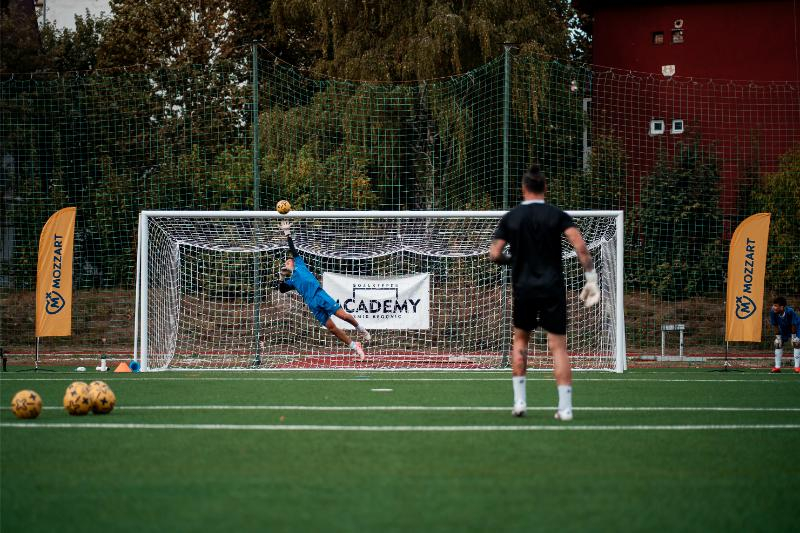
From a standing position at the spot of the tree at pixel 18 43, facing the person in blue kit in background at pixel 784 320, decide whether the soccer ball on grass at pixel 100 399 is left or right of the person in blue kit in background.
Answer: right

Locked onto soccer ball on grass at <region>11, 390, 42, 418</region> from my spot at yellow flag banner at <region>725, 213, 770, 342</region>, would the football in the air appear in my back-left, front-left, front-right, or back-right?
front-right

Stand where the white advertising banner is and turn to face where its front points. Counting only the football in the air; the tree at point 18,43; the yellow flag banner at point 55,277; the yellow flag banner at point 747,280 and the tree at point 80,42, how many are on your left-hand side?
1

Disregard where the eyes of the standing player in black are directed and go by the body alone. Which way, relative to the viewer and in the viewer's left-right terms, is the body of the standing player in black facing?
facing away from the viewer

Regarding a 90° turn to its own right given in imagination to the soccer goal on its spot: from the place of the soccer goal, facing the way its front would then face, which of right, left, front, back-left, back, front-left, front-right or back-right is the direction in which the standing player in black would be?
left

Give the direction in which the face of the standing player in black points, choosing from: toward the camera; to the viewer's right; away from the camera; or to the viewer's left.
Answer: away from the camera

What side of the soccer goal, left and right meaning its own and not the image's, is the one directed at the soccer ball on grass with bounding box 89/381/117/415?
front

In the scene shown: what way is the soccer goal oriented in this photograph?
toward the camera

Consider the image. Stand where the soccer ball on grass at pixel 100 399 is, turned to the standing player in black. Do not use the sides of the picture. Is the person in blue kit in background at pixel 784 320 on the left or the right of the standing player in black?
left

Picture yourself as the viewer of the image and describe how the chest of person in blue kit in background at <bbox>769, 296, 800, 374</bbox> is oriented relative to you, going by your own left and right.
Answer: facing the viewer and to the left of the viewer

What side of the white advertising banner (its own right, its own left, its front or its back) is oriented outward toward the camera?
front

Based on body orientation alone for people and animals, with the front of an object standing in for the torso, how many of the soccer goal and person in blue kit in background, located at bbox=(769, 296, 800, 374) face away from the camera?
0

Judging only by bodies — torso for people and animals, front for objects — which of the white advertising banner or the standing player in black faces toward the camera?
the white advertising banner

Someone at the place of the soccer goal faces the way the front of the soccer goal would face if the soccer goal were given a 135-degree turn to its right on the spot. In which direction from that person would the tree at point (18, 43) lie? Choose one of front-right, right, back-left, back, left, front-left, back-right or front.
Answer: front

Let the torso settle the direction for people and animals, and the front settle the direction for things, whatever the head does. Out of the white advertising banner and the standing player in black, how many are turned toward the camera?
1

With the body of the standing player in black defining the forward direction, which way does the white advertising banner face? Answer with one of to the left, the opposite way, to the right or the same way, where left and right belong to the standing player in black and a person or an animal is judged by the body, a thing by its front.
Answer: the opposite way

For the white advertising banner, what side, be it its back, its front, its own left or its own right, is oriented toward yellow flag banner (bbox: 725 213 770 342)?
left

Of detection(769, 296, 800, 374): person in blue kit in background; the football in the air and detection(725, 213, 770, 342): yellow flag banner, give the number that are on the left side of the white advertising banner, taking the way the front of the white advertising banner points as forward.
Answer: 2
